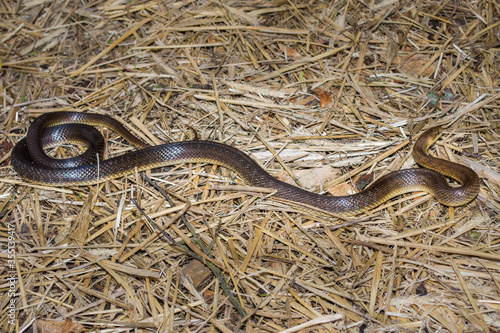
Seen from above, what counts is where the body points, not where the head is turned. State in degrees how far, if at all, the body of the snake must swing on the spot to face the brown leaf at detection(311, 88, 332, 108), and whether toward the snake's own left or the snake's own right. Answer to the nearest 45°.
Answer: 0° — it already faces it

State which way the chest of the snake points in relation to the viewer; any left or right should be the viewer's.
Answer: facing away from the viewer and to the right of the viewer
